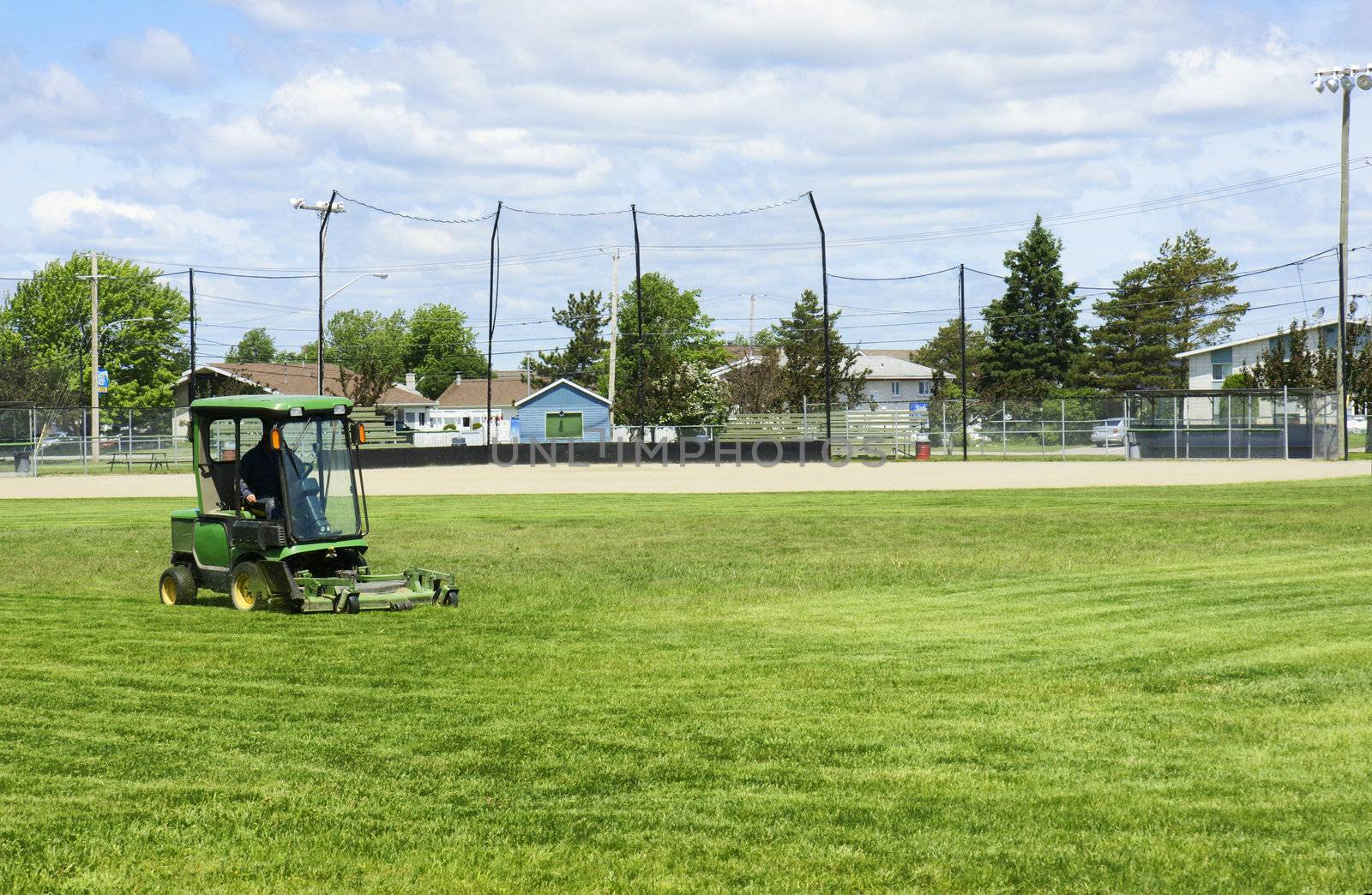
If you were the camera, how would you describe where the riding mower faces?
facing the viewer and to the right of the viewer
